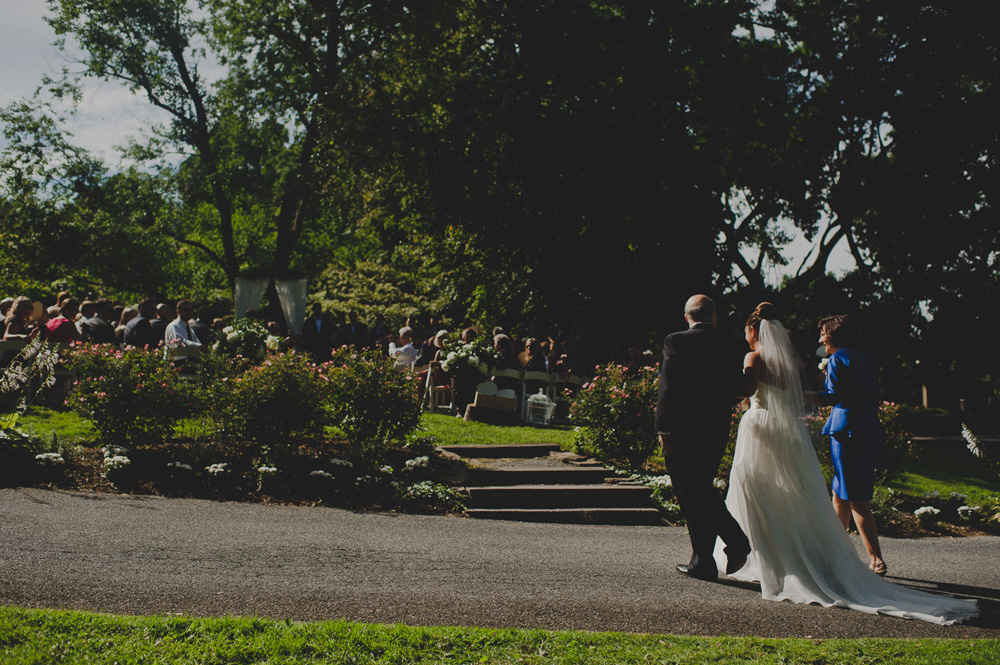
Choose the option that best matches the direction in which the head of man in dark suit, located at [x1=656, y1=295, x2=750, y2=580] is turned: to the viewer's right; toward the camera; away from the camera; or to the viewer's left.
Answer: away from the camera

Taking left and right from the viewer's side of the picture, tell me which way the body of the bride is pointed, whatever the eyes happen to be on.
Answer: facing away from the viewer and to the left of the viewer

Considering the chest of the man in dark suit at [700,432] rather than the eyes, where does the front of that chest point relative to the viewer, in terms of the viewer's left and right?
facing away from the viewer and to the left of the viewer

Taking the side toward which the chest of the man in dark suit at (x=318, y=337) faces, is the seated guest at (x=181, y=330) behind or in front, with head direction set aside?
in front

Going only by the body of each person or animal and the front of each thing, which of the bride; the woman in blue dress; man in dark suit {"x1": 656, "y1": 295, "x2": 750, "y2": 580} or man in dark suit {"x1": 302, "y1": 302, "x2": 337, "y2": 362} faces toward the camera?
man in dark suit {"x1": 302, "y1": 302, "x2": 337, "y2": 362}

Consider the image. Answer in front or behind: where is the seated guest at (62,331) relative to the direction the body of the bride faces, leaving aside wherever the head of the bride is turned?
in front
